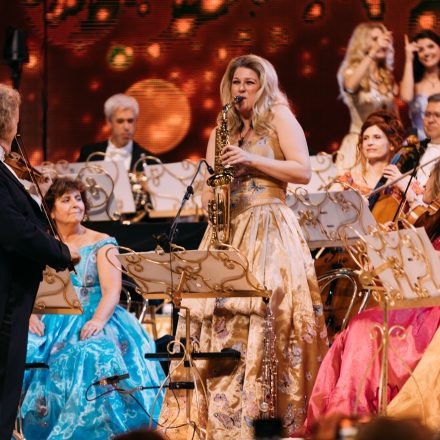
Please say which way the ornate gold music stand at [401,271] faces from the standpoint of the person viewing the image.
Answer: facing away from the viewer and to the right of the viewer

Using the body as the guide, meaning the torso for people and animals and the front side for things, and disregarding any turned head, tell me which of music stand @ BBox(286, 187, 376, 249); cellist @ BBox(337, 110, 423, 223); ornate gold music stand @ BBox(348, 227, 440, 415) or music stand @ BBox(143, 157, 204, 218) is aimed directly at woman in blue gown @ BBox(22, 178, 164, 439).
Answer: the cellist

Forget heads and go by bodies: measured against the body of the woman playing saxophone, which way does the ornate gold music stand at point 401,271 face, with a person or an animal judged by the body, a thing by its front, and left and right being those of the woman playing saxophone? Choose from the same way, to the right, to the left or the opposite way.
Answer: the opposite way

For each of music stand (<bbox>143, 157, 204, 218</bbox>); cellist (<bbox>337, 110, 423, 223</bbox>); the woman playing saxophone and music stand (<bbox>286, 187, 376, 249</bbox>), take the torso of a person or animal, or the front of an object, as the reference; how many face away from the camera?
2

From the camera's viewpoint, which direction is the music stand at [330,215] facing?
away from the camera

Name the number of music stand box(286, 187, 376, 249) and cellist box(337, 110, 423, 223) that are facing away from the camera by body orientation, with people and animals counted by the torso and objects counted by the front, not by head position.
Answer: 1

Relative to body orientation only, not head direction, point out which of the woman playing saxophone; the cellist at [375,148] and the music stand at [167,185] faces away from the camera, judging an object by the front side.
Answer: the music stand

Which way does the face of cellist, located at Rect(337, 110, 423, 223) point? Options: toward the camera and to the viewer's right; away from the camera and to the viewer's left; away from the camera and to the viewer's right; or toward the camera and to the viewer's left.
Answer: toward the camera and to the viewer's left

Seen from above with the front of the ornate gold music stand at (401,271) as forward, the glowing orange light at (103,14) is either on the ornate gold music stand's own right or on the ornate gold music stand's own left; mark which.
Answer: on the ornate gold music stand's own left

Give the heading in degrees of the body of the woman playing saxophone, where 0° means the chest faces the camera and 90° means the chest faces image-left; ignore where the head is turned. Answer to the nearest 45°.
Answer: approximately 45°

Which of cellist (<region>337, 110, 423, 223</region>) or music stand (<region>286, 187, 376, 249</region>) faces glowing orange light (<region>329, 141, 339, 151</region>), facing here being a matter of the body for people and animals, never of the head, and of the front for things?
the music stand

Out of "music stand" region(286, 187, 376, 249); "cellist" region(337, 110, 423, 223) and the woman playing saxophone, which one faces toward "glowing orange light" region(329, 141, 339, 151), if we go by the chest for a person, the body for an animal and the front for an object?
the music stand

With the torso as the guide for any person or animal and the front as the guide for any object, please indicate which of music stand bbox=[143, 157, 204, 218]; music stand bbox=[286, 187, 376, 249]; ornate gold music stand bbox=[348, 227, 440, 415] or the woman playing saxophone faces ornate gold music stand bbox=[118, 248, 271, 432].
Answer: the woman playing saxophone

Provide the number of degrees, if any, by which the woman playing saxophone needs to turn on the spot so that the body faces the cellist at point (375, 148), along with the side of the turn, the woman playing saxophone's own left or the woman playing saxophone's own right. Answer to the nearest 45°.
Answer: approximately 180°

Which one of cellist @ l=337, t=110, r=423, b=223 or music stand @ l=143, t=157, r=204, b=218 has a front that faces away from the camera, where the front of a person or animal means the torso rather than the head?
the music stand

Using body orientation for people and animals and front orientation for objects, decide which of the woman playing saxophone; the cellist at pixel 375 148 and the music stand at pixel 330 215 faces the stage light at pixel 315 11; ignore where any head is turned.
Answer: the music stand

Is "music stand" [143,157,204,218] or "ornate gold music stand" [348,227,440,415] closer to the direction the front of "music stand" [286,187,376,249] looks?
the music stand
